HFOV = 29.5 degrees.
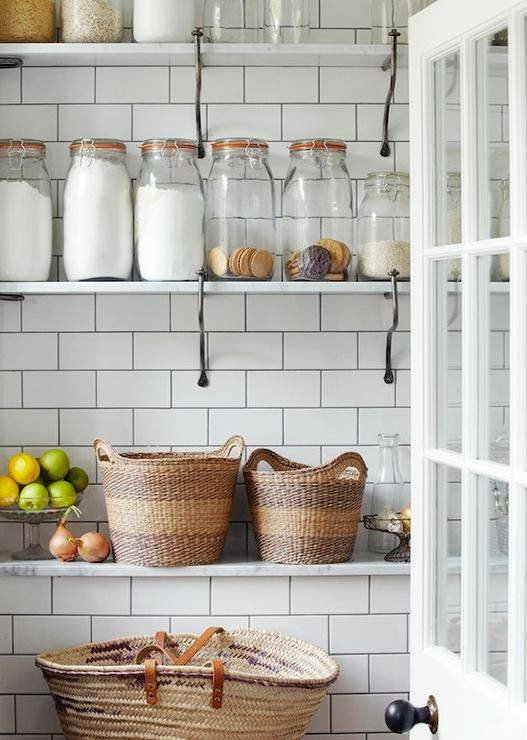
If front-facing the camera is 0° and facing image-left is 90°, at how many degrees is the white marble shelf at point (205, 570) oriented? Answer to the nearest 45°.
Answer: approximately 0°
